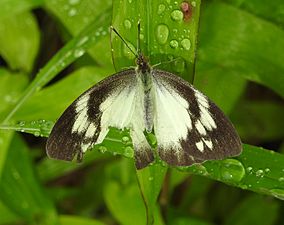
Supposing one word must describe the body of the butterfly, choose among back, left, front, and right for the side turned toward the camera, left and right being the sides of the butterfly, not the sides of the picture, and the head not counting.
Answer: back

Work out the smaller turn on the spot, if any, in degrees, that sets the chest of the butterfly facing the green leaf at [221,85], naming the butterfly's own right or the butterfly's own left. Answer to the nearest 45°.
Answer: approximately 45° to the butterfly's own right

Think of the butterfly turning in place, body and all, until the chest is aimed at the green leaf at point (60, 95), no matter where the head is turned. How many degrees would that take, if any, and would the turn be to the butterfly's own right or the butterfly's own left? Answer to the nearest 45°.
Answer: approximately 45° to the butterfly's own left
